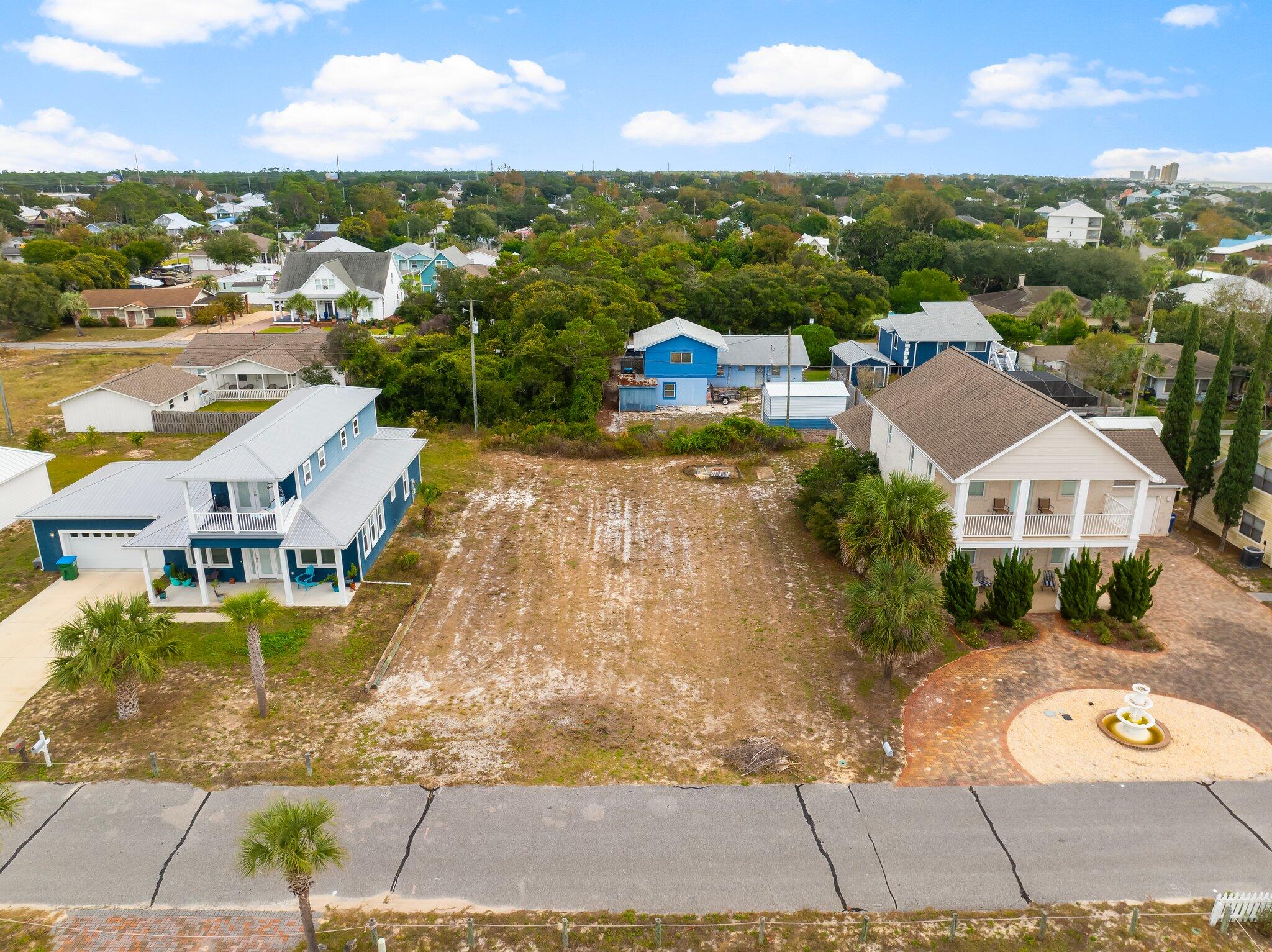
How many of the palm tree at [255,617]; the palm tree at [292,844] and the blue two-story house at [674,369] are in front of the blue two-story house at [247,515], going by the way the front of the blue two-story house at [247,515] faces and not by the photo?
2

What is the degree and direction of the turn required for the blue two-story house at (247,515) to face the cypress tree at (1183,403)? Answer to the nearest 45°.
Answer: approximately 90° to its left

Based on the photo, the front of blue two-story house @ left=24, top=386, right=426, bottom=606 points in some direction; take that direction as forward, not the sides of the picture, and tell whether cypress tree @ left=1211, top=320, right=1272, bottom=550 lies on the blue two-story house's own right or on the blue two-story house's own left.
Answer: on the blue two-story house's own left

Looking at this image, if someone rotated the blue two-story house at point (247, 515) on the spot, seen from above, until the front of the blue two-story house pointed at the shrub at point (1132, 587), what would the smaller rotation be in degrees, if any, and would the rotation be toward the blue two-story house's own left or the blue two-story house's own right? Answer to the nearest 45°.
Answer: approximately 45° to the blue two-story house's own left

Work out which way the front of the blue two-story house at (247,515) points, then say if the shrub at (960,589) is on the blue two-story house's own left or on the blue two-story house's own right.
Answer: on the blue two-story house's own left

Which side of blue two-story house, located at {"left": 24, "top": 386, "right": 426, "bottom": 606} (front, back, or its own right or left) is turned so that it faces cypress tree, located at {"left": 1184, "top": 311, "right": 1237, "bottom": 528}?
left

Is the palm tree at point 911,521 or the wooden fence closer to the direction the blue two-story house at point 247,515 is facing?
the palm tree

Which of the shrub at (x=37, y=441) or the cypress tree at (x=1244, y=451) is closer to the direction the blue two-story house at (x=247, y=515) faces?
the cypress tree

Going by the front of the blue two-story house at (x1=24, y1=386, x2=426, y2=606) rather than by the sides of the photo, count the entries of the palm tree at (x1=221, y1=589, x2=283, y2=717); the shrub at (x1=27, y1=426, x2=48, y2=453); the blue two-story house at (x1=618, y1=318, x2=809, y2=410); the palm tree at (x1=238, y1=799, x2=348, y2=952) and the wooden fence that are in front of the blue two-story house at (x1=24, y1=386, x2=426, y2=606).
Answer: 2

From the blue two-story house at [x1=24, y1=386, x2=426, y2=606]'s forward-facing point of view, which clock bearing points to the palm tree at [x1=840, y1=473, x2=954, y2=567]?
The palm tree is roughly at 10 o'clock from the blue two-story house.

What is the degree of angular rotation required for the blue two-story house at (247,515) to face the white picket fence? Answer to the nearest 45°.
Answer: approximately 45° to its left

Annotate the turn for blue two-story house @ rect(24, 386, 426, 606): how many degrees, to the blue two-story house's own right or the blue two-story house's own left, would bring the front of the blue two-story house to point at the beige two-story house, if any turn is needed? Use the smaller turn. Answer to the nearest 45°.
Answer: approximately 45° to the blue two-story house's own left

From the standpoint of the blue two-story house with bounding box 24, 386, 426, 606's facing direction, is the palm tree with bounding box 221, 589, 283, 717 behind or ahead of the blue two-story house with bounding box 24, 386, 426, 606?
ahead

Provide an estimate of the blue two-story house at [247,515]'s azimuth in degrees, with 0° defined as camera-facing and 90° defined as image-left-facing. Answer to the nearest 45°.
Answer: approximately 0°

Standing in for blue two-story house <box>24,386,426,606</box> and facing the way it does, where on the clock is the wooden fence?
The wooden fence is roughly at 6 o'clock from the blue two-story house.

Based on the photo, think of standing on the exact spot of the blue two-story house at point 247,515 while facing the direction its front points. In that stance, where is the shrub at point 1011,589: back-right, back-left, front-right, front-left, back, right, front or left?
front-left

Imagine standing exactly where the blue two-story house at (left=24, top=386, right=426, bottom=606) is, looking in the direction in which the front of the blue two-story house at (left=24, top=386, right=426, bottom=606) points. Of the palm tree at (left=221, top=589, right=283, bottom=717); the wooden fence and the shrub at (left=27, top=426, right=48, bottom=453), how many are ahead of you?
1

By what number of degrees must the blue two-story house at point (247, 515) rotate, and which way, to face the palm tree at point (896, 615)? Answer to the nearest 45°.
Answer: approximately 45° to its left
